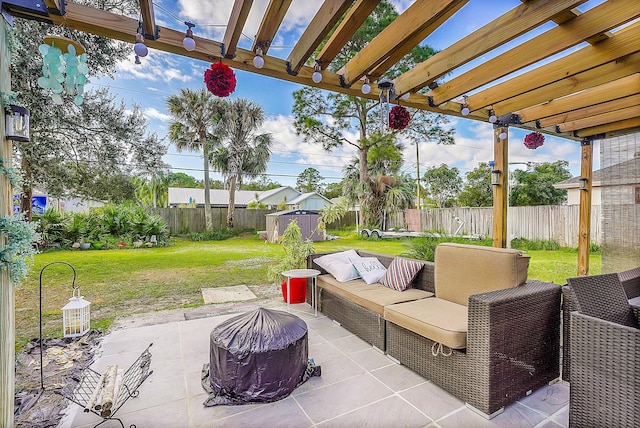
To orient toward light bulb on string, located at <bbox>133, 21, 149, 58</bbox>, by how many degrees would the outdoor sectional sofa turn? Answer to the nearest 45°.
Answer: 0° — it already faces it

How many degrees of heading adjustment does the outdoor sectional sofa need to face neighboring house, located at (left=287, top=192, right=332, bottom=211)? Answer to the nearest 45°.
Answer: approximately 90° to its right

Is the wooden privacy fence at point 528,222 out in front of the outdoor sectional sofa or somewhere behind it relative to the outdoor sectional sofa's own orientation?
behind

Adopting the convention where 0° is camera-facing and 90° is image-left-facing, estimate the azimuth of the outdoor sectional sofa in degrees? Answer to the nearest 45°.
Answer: approximately 45°

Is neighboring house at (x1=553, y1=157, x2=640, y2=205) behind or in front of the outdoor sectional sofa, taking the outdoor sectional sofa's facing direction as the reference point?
behind

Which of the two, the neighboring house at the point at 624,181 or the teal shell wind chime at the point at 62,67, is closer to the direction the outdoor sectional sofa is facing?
the teal shell wind chime

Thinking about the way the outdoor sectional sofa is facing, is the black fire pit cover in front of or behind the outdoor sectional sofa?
in front

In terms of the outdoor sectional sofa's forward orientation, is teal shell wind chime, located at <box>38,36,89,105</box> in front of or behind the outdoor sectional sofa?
in front

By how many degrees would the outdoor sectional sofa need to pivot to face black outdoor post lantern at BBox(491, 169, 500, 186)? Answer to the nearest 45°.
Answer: approximately 135° to its right
